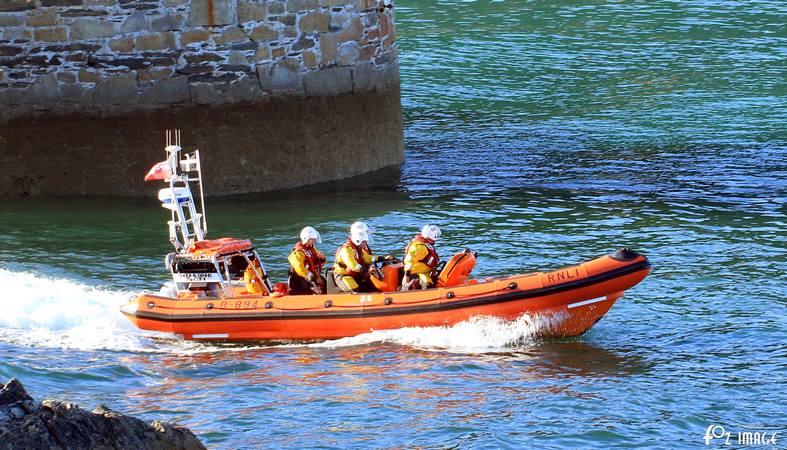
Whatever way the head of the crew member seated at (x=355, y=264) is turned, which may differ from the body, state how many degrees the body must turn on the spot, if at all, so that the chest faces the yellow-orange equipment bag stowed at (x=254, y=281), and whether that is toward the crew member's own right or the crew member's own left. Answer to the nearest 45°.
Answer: approximately 135° to the crew member's own right

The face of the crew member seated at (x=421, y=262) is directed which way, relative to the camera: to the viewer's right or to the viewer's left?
to the viewer's right

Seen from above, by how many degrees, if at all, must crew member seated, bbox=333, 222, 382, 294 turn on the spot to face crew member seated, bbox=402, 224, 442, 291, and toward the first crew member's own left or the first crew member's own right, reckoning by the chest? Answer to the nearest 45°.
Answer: approximately 45° to the first crew member's own left

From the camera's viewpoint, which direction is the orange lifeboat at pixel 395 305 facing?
to the viewer's right

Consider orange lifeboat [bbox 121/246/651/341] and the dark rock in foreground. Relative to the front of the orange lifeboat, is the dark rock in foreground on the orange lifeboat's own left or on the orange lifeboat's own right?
on the orange lifeboat's own right

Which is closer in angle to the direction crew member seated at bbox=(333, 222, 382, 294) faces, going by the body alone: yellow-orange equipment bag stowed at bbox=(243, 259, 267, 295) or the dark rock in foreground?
the dark rock in foreground

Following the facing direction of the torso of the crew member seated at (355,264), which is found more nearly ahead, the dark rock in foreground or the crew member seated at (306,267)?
the dark rock in foreground

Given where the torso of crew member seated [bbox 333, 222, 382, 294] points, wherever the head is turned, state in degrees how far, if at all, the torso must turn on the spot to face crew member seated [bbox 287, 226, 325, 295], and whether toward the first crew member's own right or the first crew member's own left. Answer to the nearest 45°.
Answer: approximately 135° to the first crew member's own right
